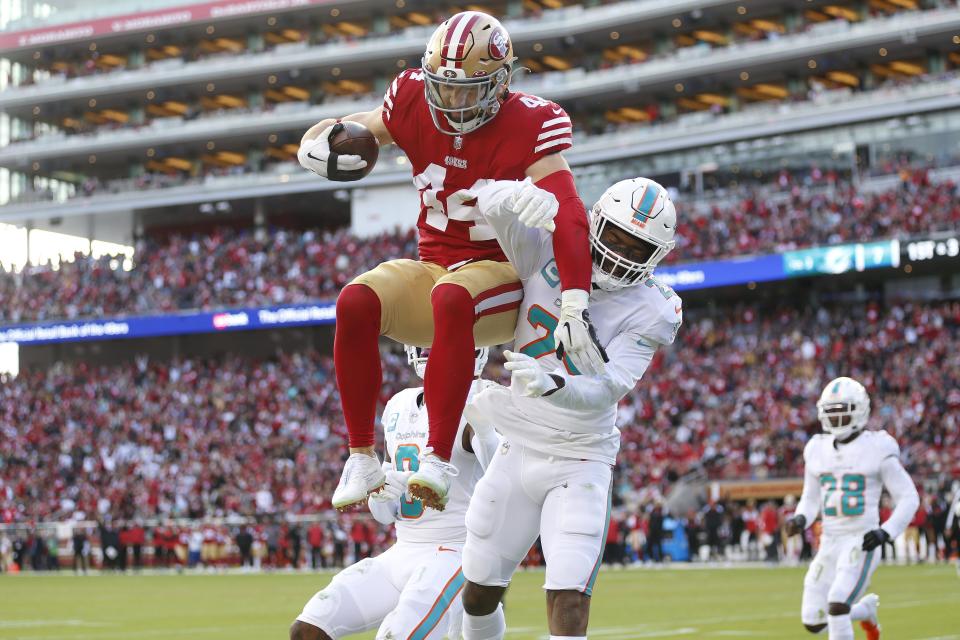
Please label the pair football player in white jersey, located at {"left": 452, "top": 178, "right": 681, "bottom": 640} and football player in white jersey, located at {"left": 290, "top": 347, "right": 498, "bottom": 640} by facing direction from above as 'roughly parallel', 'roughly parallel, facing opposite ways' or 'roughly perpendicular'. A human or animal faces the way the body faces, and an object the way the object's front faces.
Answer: roughly parallel

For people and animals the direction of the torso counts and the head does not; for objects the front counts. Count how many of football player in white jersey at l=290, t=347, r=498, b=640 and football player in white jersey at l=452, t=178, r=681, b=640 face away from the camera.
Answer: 0

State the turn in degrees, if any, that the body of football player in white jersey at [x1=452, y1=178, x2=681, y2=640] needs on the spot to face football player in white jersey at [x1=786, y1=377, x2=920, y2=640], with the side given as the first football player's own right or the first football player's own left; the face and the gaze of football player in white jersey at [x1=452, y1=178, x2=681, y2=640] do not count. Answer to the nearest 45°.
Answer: approximately 180°

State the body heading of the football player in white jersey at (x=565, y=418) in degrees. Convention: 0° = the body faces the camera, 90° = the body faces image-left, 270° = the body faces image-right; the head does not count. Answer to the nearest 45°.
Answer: approximately 45°

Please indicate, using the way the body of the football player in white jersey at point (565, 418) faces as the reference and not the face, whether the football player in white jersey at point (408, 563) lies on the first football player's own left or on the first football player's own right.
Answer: on the first football player's own right

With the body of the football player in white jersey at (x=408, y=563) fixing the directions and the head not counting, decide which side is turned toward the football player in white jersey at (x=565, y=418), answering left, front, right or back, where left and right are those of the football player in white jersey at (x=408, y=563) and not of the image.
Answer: left

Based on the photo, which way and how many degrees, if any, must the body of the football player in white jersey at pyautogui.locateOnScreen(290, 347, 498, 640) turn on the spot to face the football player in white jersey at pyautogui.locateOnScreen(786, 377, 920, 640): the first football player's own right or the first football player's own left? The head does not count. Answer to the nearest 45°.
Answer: approximately 180°
